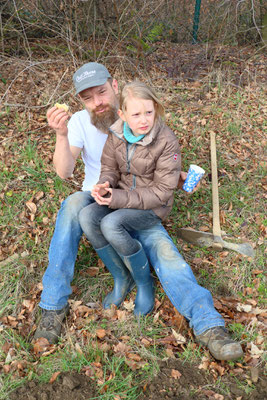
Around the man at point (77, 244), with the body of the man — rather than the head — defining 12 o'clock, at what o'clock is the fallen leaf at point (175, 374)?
The fallen leaf is roughly at 11 o'clock from the man.

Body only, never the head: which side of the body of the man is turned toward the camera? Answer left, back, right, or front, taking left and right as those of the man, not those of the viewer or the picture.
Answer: front

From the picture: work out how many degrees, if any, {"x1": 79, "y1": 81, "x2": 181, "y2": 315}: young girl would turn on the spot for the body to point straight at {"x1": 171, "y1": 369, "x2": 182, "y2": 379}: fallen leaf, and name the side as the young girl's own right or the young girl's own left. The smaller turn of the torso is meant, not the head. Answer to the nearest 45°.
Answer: approximately 45° to the young girl's own left

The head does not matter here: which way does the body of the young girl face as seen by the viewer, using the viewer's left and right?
facing the viewer and to the left of the viewer
